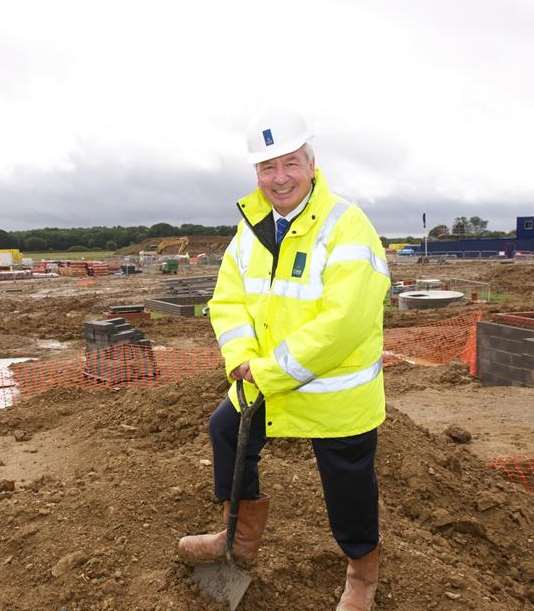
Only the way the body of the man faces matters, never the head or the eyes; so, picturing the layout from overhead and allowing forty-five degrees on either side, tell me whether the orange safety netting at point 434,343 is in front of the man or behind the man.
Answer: behind

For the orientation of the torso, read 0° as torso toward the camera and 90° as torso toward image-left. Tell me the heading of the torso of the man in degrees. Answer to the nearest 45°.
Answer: approximately 45°

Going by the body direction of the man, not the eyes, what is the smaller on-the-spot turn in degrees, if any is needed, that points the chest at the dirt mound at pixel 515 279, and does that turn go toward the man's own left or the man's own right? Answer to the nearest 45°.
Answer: approximately 180°

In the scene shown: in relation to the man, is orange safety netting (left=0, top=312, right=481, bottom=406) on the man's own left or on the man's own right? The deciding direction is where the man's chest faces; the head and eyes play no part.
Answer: on the man's own right

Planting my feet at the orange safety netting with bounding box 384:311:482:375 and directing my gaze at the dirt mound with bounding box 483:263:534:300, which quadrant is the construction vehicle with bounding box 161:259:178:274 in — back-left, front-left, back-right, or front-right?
front-left

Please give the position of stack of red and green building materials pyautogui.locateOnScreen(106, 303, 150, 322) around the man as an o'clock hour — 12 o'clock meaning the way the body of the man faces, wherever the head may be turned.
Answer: The stack of red and green building materials is roughly at 4 o'clock from the man.

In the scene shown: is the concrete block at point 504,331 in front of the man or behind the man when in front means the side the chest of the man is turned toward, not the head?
behind

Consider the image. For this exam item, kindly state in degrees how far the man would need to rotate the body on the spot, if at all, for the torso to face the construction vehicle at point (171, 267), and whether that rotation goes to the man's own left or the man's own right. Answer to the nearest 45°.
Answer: approximately 135° to the man's own right

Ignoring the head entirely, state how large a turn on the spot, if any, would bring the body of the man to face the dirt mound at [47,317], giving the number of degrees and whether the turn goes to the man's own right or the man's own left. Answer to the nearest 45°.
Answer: approximately 90° to the man's own right

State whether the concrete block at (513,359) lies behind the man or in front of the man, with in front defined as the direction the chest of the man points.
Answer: behind
